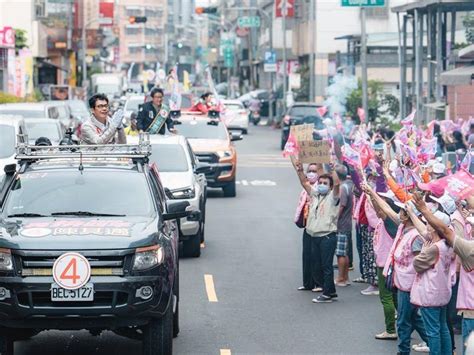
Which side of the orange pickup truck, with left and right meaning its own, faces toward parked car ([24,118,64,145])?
right

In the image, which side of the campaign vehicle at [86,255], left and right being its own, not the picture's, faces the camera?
front

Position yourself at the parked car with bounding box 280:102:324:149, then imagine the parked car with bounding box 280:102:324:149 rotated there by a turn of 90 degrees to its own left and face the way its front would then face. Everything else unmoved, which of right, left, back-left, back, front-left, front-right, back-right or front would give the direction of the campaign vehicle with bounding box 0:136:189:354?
left

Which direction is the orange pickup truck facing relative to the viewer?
toward the camera

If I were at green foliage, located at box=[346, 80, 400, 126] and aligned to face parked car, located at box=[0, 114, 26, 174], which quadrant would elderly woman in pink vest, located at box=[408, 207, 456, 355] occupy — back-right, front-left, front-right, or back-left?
front-left

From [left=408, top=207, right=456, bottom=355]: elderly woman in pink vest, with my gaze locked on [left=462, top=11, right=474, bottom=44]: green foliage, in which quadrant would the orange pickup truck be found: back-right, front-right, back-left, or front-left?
front-left

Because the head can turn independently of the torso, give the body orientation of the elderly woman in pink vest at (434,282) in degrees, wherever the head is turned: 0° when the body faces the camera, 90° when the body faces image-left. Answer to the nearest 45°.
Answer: approximately 90°

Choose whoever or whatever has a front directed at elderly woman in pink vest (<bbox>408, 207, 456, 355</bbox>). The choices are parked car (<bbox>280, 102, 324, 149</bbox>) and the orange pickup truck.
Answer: the orange pickup truck

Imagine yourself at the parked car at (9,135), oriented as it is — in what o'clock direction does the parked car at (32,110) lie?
the parked car at (32,110) is roughly at 6 o'clock from the parked car at (9,135).

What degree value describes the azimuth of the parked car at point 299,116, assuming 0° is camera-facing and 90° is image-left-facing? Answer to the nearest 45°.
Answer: approximately 180°

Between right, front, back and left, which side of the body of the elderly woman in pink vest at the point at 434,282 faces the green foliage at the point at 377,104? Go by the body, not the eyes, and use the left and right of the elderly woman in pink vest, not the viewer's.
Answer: right

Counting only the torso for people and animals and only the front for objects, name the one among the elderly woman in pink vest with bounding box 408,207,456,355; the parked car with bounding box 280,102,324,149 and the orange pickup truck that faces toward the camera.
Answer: the orange pickup truck

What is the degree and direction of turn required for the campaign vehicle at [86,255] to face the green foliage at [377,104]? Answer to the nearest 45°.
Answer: approximately 180°

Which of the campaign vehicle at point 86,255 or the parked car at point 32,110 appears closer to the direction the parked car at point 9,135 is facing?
the campaign vehicle
